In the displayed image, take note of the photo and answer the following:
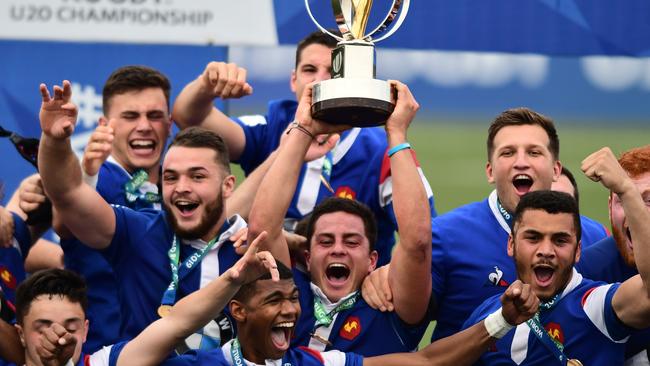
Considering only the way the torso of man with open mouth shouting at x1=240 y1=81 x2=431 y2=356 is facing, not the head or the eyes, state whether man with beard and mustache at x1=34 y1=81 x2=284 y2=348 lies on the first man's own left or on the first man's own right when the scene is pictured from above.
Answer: on the first man's own right

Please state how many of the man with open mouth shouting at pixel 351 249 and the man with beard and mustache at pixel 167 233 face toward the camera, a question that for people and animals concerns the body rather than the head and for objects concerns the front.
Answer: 2

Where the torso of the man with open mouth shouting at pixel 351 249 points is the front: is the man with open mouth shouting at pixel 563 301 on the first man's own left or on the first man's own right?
on the first man's own left

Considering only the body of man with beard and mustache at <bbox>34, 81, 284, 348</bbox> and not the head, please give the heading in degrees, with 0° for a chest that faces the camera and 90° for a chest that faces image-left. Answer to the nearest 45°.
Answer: approximately 0°

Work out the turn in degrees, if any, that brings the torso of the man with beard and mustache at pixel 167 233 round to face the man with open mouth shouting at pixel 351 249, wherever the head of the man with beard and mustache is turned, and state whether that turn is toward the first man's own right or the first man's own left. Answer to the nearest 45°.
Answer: approximately 90° to the first man's own left

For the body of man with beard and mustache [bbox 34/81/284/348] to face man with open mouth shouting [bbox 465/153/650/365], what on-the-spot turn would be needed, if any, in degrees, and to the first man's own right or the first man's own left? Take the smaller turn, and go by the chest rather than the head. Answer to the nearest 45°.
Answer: approximately 90° to the first man's own left
